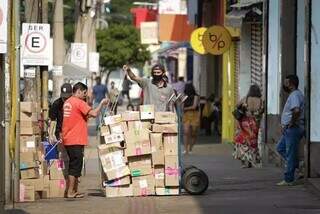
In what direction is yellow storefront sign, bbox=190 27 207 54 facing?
toward the camera

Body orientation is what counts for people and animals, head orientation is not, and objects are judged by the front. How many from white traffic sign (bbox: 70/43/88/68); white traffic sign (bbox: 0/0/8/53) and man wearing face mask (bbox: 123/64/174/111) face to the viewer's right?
0

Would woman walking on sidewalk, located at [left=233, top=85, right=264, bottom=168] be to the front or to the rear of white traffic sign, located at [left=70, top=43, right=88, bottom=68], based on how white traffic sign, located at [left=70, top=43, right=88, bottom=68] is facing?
to the front

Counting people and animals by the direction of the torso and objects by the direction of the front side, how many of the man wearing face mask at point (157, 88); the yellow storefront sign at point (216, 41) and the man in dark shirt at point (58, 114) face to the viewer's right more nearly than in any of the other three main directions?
1

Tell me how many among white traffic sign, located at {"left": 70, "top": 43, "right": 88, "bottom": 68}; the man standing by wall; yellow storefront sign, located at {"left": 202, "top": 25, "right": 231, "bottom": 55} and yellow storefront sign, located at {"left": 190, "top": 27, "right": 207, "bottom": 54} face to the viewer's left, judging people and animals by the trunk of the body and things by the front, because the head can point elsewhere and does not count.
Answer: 1

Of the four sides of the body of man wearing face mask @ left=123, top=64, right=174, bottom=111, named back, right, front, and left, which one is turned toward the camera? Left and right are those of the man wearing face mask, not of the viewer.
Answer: front

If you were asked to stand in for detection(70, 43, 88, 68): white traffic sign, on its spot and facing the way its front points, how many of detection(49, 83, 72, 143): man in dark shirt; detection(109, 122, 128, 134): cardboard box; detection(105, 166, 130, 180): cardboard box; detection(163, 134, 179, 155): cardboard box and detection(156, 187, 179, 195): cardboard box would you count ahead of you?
5

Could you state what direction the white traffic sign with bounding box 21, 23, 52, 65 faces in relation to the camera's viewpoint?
facing the viewer

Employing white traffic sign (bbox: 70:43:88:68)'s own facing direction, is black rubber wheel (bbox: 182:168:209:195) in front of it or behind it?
in front
